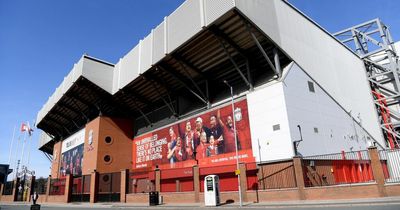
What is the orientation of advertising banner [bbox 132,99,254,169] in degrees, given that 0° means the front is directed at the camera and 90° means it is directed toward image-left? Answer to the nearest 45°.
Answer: approximately 45°

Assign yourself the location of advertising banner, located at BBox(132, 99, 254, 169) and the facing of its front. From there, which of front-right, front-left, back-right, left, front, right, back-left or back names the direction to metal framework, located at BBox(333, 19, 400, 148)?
back-left

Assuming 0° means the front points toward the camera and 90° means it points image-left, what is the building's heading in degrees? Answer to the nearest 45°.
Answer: approximately 45°

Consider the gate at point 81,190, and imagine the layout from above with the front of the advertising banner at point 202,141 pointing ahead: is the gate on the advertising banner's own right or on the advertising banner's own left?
on the advertising banner's own right

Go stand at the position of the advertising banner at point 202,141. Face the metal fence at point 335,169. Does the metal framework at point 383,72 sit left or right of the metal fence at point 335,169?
left

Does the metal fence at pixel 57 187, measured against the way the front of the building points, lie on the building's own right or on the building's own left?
on the building's own right

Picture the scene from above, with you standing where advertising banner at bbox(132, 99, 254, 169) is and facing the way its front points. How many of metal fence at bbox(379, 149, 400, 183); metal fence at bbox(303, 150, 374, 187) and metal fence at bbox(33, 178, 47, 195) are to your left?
2

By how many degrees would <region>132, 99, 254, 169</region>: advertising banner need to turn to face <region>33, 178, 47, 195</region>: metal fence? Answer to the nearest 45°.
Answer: approximately 90° to its right

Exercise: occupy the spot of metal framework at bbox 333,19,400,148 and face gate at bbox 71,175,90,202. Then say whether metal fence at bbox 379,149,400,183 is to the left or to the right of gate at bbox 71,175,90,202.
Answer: left
